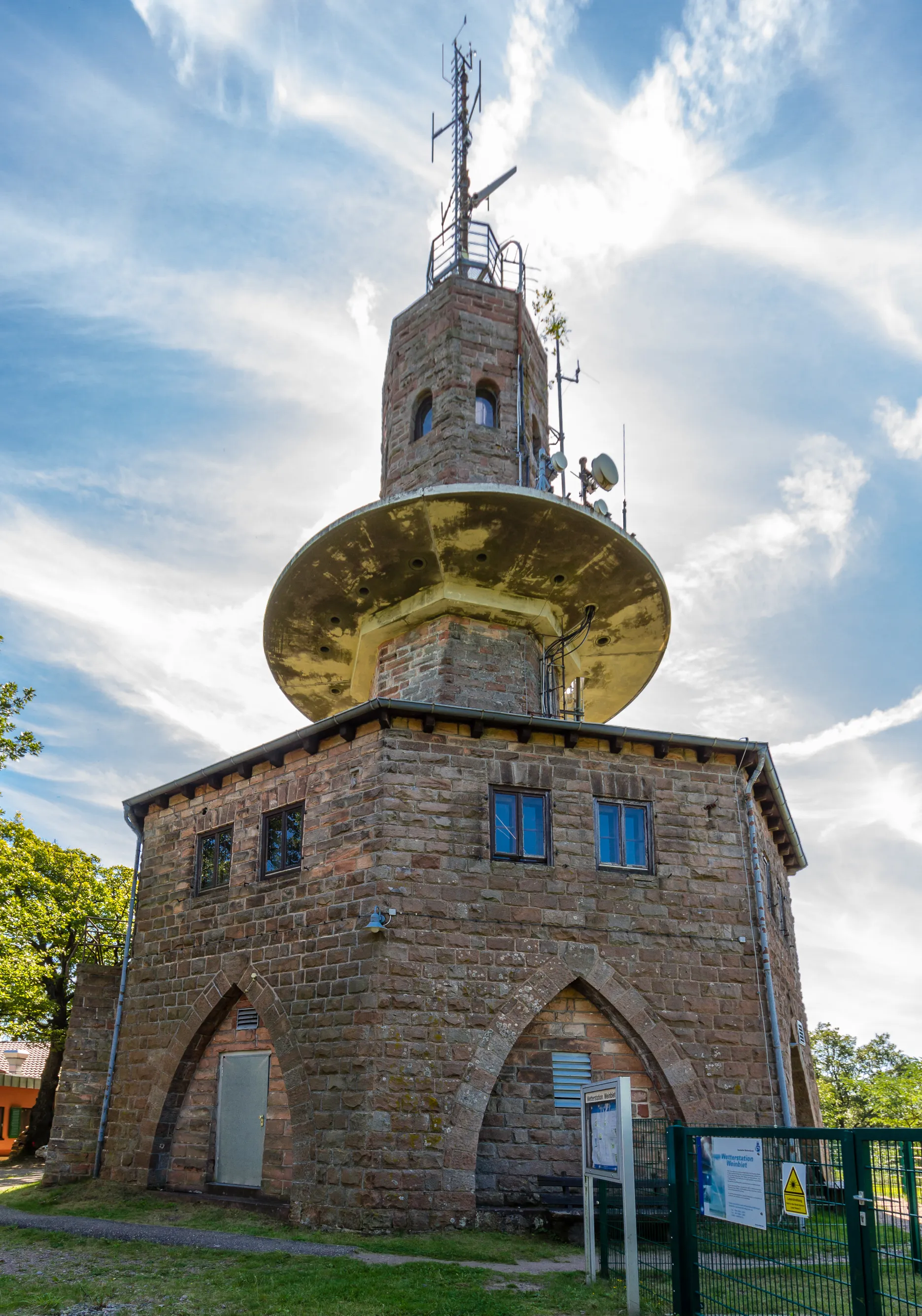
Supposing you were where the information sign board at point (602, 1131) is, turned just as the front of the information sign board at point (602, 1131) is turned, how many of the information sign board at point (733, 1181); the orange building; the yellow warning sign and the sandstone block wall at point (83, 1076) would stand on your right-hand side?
2

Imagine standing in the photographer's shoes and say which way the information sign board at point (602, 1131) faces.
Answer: facing the viewer and to the left of the viewer

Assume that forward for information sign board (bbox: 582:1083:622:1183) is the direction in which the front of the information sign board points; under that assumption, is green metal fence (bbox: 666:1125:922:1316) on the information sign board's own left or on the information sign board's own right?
on the information sign board's own left

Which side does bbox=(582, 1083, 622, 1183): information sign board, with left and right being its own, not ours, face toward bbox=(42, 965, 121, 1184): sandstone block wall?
right

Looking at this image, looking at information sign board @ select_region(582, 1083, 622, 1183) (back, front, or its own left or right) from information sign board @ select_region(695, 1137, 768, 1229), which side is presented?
left

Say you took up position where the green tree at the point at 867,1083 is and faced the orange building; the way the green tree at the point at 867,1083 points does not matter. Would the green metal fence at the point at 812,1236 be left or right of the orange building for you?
left

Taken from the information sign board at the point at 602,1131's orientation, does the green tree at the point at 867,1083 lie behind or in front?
behind

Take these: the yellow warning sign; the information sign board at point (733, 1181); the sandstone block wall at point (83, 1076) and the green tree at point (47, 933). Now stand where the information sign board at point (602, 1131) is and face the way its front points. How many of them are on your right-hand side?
2

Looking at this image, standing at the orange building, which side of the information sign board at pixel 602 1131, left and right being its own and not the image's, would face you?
right

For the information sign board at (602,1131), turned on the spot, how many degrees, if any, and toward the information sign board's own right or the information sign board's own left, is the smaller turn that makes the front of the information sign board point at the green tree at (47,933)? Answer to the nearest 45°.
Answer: approximately 90° to the information sign board's own right
